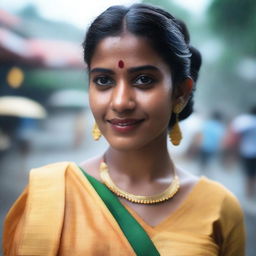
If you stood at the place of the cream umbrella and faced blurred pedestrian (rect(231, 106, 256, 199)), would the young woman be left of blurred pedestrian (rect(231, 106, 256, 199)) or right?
right

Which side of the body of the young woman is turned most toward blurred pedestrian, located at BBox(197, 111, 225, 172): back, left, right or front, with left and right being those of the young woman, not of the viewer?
back

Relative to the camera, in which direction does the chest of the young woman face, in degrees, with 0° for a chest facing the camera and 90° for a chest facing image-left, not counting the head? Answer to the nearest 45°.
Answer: approximately 0°

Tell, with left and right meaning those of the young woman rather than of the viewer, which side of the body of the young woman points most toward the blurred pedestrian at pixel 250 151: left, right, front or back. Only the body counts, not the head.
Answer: back

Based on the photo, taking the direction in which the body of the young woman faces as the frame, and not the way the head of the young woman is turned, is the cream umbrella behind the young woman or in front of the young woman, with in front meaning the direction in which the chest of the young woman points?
behind
